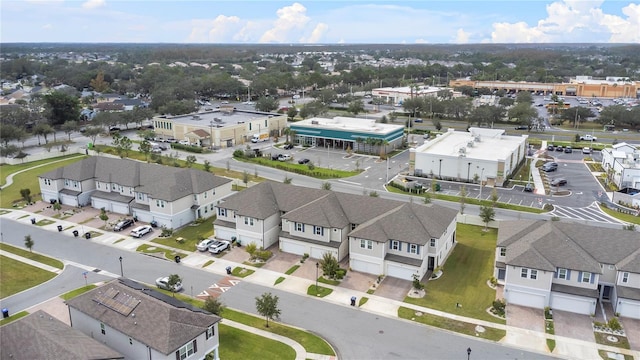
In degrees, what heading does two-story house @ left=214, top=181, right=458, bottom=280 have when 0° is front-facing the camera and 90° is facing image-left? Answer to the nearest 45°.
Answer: approximately 45°

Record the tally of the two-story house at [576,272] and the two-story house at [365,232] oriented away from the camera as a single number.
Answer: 0

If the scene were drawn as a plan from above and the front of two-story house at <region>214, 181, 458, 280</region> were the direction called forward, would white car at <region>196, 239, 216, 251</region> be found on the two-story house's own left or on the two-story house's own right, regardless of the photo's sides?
on the two-story house's own right

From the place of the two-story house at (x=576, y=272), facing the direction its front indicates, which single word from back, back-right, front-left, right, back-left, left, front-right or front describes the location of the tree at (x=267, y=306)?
front-right

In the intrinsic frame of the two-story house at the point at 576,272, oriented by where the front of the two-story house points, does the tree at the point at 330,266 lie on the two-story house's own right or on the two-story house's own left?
on the two-story house's own right

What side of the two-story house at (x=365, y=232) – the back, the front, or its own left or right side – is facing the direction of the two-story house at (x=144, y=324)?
front

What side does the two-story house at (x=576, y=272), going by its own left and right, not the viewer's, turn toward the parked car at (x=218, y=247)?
right

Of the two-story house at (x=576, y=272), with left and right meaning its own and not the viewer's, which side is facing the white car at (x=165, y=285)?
right

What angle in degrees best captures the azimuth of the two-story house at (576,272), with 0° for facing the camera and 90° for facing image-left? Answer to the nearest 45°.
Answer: approximately 0°

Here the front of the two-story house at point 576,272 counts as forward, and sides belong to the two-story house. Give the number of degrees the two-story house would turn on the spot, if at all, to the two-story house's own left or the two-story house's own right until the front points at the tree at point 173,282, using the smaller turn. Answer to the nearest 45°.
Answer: approximately 45° to the two-story house's own right

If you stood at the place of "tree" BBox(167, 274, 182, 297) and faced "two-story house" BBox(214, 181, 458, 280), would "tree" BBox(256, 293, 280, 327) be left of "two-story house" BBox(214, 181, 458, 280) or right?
right

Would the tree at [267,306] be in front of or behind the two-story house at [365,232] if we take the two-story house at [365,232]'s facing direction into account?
in front
